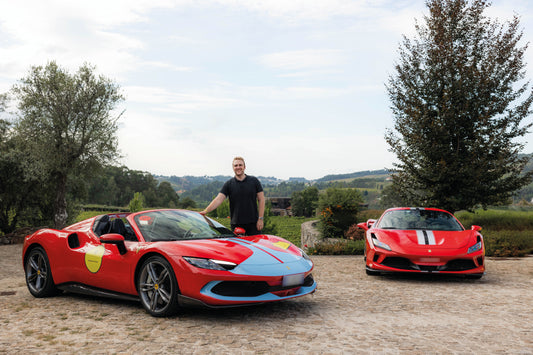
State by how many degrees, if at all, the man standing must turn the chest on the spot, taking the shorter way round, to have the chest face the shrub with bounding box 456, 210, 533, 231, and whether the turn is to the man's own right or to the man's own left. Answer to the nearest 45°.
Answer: approximately 135° to the man's own left

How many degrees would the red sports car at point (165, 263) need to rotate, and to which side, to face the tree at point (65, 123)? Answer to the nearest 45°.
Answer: approximately 135° to its left

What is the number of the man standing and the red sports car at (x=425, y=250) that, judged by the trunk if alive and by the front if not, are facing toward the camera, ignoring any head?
2

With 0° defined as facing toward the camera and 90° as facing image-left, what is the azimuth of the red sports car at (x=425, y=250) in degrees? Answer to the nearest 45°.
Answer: approximately 0°

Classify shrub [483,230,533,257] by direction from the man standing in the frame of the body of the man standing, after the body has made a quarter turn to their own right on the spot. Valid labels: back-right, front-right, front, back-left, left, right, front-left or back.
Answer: back-right

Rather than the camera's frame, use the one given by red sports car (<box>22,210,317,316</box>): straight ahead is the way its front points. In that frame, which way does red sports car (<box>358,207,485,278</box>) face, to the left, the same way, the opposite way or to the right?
to the right

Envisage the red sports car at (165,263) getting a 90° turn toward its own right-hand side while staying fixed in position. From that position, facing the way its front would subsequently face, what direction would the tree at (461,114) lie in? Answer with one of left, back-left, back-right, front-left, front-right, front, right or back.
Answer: back

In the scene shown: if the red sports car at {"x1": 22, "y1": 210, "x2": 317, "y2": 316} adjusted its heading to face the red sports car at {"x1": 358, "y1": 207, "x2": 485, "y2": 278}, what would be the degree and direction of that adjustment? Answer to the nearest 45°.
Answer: approximately 90° to its left

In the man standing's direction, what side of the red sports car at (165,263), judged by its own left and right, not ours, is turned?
left

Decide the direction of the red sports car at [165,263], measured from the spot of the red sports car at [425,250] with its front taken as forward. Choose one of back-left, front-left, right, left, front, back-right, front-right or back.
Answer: front-right

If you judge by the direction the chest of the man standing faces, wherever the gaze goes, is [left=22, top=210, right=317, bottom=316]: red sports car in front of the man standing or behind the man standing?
in front
